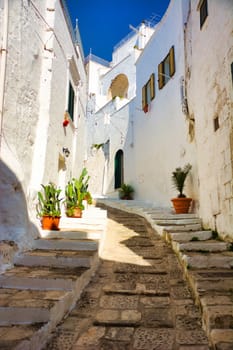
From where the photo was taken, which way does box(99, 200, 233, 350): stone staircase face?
toward the camera

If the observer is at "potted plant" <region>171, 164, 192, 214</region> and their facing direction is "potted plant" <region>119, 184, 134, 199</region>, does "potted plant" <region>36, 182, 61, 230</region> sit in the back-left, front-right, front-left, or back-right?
back-left

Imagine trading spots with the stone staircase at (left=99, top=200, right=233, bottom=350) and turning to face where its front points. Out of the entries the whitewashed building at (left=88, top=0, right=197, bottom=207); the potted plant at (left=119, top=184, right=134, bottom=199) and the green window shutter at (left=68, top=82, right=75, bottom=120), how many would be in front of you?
0

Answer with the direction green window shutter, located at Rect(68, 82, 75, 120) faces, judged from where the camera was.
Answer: facing to the right of the viewer

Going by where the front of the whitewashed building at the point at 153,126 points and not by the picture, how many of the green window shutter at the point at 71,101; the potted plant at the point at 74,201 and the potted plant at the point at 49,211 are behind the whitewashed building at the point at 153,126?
0

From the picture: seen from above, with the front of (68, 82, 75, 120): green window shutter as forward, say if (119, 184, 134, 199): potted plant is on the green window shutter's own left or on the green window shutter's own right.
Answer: on the green window shutter's own left

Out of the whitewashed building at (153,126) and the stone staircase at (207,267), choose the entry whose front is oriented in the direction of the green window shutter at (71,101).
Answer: the whitewashed building

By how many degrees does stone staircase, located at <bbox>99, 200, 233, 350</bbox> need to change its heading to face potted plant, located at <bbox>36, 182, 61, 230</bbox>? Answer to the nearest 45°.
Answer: approximately 90° to its right

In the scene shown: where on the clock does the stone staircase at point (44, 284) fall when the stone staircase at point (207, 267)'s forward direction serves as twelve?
the stone staircase at point (44, 284) is roughly at 2 o'clock from the stone staircase at point (207, 267).

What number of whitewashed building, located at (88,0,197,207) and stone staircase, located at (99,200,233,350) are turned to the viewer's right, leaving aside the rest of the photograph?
0

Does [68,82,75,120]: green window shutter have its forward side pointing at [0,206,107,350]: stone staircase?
no

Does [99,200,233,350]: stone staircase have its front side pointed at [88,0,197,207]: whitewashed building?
no

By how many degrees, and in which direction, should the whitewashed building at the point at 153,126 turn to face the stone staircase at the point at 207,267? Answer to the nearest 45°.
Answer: approximately 45° to its left

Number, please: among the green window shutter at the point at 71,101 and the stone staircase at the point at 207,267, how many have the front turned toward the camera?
1

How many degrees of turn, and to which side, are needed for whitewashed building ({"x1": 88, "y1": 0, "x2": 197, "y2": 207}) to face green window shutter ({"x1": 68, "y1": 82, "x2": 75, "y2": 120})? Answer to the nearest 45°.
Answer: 0° — it already faces it

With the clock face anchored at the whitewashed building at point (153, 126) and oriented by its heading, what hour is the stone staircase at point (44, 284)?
The stone staircase is roughly at 11 o'clock from the whitewashed building.

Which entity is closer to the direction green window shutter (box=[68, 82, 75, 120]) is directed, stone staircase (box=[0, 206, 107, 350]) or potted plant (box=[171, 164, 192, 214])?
the potted plant

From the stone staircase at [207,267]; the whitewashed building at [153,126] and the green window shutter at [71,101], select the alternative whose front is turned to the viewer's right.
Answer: the green window shutter

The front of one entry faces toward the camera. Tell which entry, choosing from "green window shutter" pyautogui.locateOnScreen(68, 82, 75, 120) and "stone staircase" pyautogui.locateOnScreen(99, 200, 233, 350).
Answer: the stone staircase

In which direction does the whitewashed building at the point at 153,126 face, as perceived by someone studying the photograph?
facing the viewer and to the left of the viewer

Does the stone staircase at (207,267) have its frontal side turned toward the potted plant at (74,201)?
no
